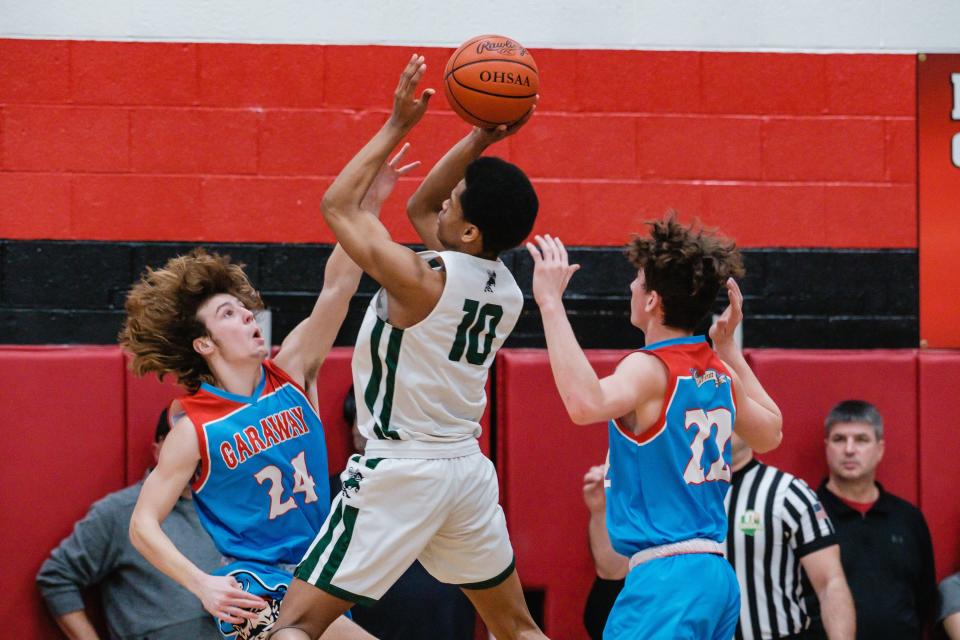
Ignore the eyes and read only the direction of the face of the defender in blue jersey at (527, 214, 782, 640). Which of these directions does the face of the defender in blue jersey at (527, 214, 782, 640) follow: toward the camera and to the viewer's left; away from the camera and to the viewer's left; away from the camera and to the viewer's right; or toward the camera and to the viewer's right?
away from the camera and to the viewer's left

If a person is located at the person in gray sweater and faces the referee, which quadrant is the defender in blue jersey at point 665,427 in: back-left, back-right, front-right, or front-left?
front-right

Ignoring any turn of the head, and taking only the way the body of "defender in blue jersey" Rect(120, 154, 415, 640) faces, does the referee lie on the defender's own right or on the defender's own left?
on the defender's own left

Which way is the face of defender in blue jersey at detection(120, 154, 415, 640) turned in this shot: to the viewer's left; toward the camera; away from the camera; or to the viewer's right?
to the viewer's right

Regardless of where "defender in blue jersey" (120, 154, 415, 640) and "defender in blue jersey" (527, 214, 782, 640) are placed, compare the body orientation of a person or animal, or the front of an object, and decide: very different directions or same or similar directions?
very different directions

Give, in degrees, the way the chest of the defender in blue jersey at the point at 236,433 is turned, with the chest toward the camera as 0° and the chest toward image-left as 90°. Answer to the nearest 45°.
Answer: approximately 315°

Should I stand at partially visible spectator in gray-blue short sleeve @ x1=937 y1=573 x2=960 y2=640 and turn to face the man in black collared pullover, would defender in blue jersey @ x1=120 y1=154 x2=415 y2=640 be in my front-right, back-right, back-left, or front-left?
front-left

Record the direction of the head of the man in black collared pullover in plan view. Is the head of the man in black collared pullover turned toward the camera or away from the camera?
toward the camera

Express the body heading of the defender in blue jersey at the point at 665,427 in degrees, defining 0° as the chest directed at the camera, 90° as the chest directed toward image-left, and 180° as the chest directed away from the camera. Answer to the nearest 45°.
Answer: approximately 135°

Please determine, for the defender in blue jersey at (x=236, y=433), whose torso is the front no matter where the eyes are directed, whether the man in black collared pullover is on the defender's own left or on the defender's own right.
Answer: on the defender's own left

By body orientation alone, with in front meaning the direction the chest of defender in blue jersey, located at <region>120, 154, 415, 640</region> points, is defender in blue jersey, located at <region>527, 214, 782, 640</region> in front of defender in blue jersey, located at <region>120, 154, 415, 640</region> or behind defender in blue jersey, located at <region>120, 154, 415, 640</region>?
in front
